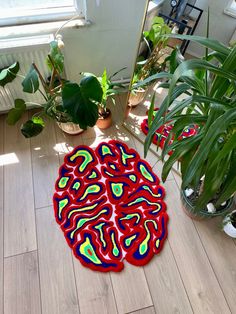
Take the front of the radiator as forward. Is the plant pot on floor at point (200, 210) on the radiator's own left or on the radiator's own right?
on the radiator's own left

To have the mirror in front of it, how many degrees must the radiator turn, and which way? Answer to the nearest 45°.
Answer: approximately 90° to its left

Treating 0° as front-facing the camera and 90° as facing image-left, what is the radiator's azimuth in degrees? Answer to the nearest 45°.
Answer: approximately 0°

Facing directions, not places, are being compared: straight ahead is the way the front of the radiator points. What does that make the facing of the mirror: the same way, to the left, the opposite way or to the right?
to the right

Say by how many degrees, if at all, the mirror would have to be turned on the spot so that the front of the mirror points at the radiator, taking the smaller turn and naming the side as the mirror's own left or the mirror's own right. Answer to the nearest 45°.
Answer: approximately 45° to the mirror's own right
